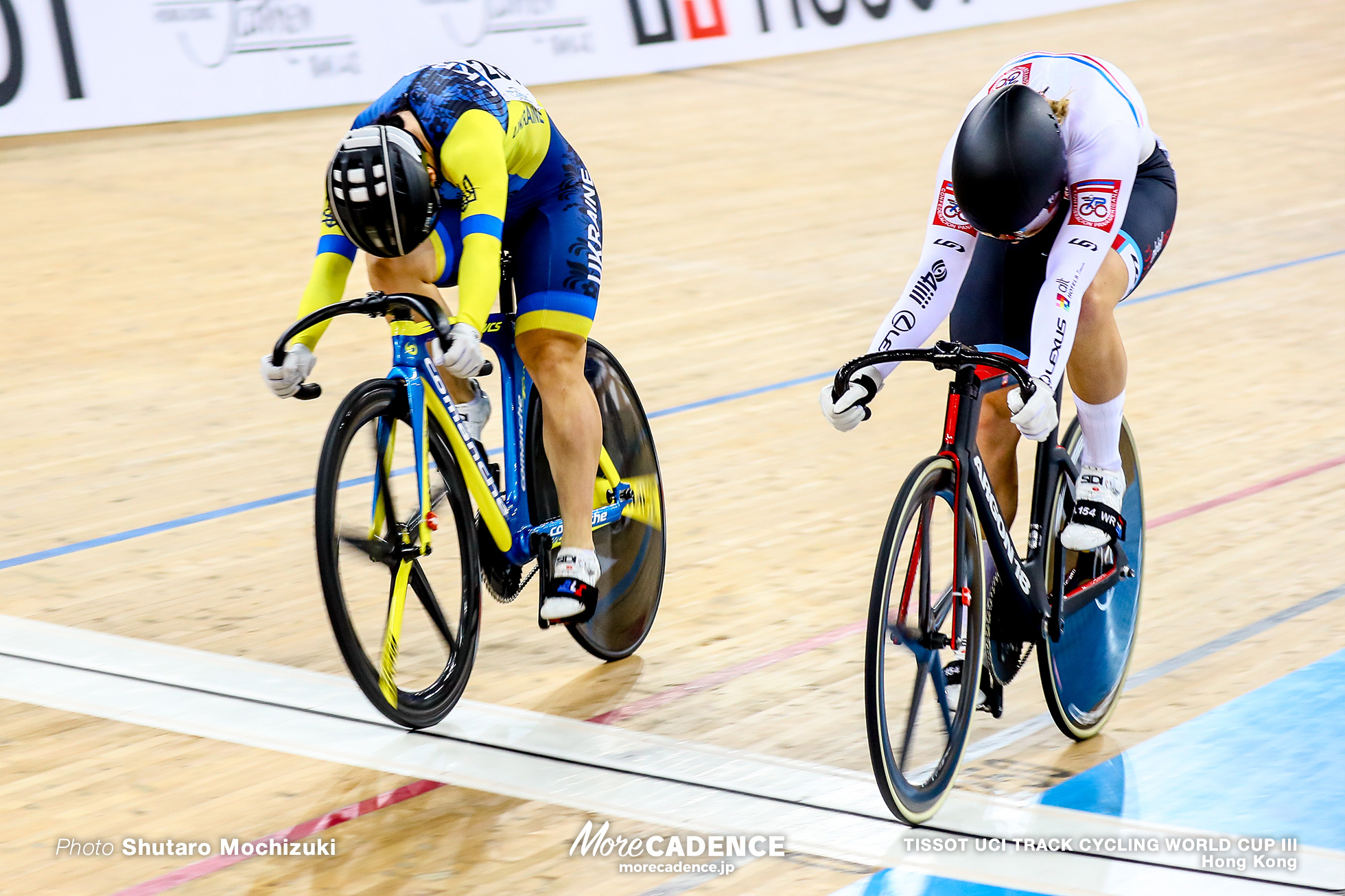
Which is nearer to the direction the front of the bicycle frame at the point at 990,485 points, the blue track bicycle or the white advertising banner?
the blue track bicycle

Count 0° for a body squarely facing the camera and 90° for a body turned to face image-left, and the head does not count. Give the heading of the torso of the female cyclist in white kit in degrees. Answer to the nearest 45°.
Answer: approximately 45°

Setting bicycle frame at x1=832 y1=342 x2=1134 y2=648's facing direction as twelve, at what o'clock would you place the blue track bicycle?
The blue track bicycle is roughly at 2 o'clock from the bicycle frame.

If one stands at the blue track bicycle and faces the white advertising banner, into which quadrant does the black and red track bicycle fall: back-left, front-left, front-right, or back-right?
back-right

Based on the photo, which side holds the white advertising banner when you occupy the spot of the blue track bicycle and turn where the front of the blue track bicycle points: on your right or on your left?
on your right

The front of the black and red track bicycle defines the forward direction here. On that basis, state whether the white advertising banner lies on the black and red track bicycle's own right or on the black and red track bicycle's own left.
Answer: on the black and red track bicycle's own right

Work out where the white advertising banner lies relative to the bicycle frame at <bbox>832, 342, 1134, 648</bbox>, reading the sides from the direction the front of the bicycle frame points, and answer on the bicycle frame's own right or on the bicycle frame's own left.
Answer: on the bicycle frame's own right

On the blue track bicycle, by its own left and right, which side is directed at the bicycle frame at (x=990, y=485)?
left

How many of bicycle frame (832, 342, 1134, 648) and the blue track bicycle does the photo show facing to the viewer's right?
0

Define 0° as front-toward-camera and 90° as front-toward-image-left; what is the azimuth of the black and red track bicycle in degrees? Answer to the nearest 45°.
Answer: approximately 45°
